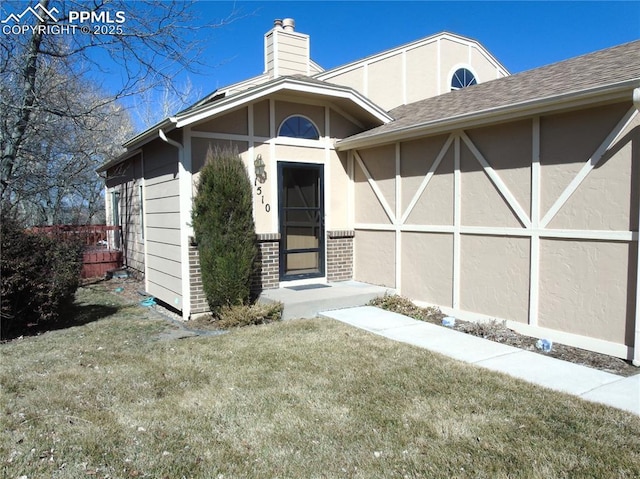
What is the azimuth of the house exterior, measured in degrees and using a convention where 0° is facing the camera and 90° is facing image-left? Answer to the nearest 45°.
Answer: approximately 315°

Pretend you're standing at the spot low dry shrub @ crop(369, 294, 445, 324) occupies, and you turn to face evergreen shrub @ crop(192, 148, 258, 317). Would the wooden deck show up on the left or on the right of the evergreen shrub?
right
